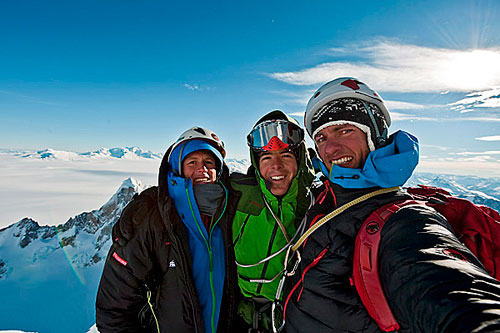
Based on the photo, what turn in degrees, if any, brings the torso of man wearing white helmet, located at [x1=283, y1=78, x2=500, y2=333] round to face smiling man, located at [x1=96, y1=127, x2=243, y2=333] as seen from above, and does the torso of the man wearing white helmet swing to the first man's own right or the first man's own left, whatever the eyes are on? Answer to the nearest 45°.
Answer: approximately 45° to the first man's own right

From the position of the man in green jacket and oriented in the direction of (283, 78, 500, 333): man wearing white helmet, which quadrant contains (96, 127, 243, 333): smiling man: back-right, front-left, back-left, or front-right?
back-right

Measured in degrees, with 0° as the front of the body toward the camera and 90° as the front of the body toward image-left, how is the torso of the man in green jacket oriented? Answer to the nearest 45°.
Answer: approximately 0°

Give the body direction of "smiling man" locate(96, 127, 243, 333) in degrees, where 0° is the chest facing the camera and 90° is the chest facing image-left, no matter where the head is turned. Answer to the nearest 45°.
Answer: approximately 315°

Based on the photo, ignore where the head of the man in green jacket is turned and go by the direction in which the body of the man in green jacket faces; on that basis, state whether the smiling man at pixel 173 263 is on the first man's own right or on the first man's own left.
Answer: on the first man's own right

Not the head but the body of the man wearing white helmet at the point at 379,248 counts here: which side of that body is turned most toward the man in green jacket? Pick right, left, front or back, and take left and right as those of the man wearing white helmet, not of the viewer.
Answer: right
